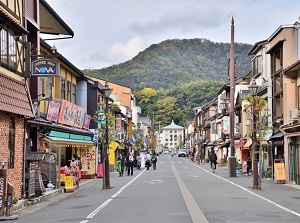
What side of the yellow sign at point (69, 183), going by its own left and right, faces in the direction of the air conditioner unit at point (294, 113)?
left

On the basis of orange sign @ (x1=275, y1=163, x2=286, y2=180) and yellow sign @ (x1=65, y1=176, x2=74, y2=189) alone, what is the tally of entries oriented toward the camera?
2

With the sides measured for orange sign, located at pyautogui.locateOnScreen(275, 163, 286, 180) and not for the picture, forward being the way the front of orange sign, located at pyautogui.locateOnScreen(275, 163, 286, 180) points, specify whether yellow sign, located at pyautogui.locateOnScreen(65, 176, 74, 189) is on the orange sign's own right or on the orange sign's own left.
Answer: on the orange sign's own right

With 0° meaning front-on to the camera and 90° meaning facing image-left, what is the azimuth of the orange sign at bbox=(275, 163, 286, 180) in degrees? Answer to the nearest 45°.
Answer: approximately 0°

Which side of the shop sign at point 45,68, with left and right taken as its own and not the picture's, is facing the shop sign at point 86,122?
back

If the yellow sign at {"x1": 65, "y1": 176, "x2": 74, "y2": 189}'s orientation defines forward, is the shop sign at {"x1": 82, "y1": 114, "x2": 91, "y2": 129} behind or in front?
behind

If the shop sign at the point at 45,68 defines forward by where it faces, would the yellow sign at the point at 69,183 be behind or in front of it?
behind

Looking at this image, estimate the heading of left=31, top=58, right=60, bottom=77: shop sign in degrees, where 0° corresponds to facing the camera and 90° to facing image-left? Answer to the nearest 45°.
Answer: approximately 0°
